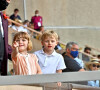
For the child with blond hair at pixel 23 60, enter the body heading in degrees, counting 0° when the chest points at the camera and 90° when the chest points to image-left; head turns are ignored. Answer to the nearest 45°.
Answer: approximately 0°

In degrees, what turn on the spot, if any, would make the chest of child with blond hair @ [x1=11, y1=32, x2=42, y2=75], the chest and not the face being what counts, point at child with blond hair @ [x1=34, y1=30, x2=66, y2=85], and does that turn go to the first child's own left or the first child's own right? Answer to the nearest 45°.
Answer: approximately 135° to the first child's own left

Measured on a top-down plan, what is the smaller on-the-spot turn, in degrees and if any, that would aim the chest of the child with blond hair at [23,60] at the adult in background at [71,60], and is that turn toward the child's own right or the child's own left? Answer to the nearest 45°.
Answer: approximately 135° to the child's own left
